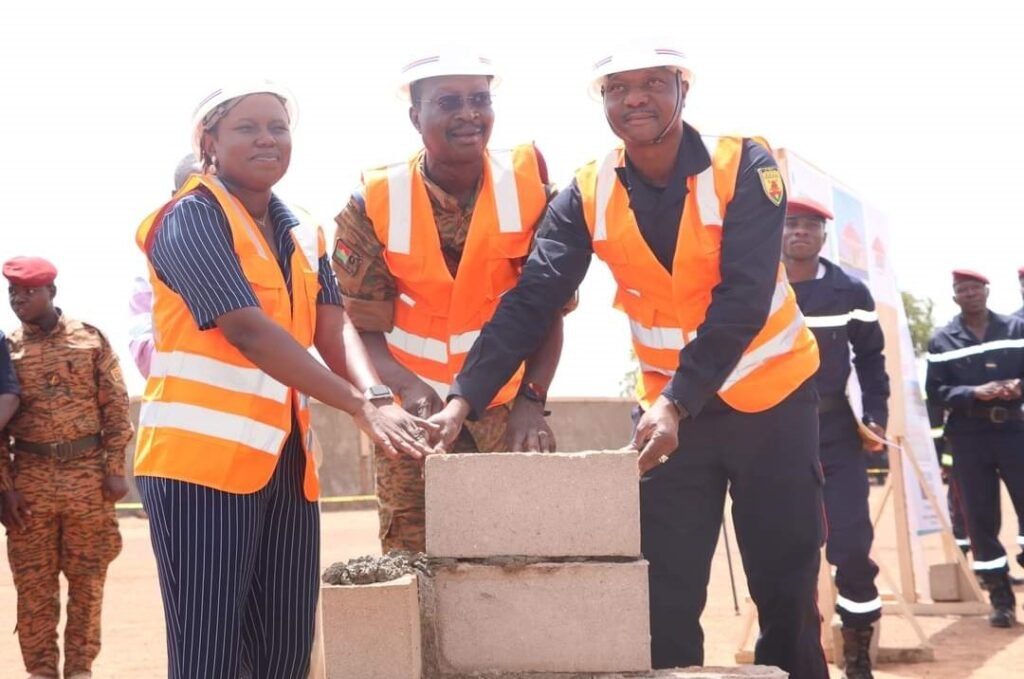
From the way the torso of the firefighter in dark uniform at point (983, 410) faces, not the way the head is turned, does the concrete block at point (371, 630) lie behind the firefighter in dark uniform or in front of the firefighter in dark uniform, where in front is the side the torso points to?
in front

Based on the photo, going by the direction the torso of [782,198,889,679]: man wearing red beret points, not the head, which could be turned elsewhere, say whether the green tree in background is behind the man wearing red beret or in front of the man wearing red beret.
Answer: behind

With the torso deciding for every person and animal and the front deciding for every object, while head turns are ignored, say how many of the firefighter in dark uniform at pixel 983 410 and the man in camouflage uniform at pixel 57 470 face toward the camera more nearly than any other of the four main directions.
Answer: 2

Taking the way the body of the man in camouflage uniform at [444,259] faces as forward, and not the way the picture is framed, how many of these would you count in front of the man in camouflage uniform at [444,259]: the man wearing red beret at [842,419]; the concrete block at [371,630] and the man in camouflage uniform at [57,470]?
1

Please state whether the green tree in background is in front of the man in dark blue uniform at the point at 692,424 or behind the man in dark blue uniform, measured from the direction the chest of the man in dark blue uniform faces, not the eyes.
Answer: behind

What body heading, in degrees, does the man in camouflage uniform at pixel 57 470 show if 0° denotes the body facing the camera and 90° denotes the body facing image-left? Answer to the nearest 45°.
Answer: approximately 0°

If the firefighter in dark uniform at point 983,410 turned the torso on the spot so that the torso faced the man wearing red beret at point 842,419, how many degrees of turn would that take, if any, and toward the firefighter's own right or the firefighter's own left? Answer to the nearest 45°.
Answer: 0° — they already face them

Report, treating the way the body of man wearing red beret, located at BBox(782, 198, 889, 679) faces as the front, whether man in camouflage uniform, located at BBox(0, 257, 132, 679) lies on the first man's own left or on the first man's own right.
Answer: on the first man's own right

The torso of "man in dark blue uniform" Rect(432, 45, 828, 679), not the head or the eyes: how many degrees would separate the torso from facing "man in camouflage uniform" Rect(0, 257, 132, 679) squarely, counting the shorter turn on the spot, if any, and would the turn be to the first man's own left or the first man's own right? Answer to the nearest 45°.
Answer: approximately 90° to the first man's own right
